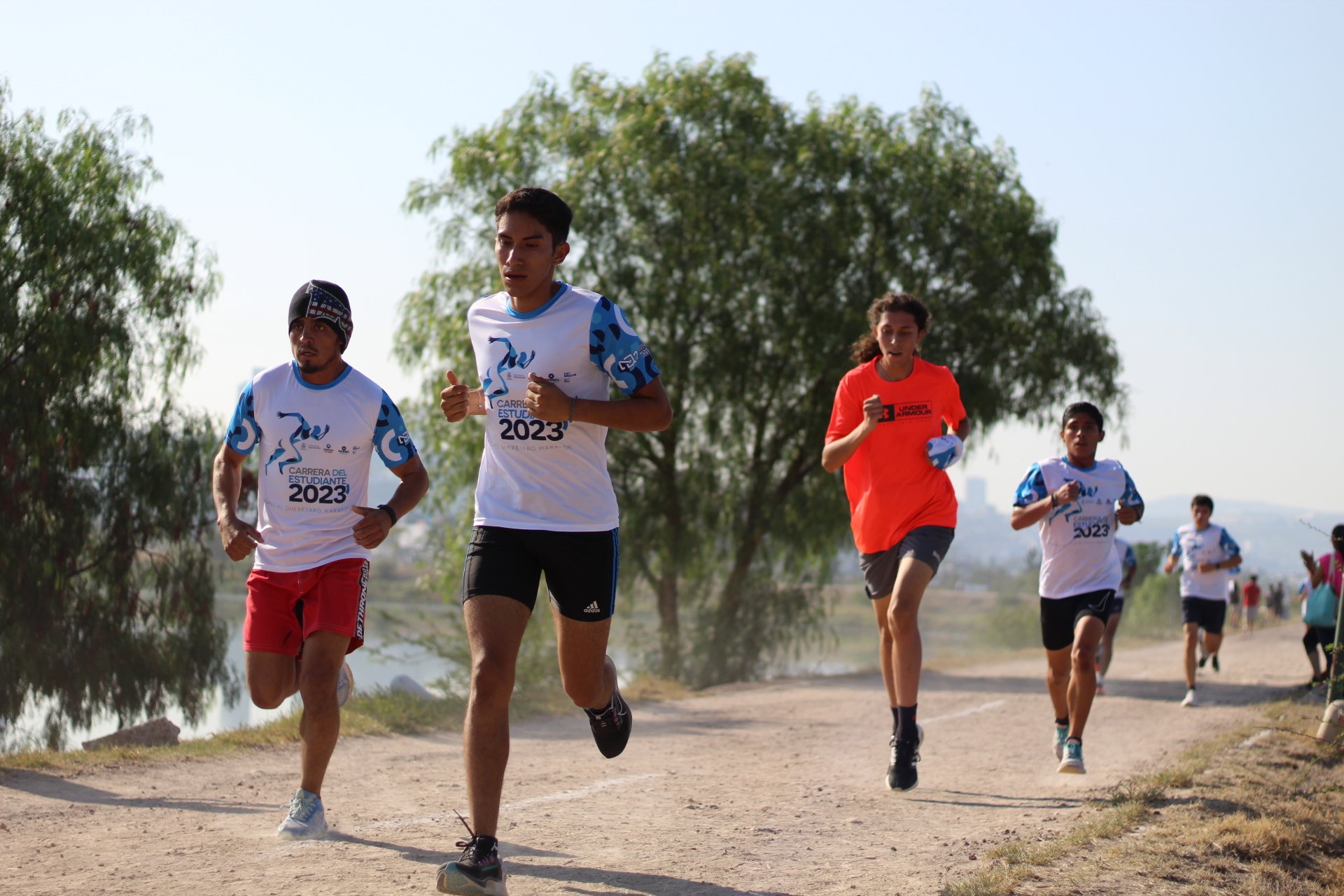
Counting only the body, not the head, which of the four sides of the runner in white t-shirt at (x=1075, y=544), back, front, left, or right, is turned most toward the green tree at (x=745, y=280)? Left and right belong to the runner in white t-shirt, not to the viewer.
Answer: back

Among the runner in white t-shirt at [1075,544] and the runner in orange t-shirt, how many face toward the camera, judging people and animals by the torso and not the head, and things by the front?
2

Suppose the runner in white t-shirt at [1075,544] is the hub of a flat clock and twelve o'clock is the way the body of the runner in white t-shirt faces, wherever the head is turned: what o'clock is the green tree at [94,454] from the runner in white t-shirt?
The green tree is roughly at 4 o'clock from the runner in white t-shirt.

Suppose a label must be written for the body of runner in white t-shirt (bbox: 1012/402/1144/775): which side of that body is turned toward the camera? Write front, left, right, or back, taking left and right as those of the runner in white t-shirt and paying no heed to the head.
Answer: front

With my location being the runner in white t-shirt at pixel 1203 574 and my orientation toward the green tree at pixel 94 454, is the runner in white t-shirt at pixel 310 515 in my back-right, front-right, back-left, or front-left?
front-left

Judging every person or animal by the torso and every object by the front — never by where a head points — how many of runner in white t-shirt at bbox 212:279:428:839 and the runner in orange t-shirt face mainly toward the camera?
2

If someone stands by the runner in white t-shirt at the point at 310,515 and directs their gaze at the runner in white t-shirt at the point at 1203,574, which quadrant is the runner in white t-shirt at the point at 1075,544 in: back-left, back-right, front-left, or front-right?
front-right

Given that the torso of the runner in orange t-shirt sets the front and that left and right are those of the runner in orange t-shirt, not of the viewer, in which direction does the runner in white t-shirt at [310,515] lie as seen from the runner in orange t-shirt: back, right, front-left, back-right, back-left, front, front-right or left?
front-right

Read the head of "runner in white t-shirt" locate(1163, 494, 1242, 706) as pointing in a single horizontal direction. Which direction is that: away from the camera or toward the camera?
toward the camera

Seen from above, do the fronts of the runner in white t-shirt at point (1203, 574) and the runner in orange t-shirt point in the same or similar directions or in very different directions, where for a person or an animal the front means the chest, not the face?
same or similar directions

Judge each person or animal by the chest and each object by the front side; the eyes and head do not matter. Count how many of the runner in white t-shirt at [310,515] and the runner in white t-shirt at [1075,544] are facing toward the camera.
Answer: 2

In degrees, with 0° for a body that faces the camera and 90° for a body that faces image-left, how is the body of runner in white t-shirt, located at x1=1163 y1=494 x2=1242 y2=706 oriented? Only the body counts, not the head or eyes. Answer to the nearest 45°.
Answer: approximately 0°

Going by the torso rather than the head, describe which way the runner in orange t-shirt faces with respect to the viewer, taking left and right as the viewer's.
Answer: facing the viewer

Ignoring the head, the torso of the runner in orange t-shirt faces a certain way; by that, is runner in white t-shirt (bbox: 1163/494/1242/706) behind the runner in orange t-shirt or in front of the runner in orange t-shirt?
behind

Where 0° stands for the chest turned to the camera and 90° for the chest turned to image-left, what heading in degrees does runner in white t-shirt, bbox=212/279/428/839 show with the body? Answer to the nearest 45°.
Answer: approximately 0°

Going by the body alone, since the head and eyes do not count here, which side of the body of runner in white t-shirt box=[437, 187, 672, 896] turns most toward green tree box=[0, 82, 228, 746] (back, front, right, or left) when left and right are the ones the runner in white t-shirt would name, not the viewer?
right
